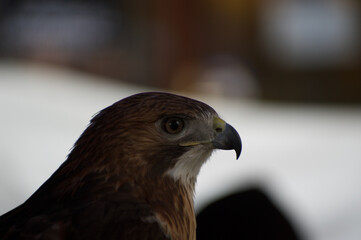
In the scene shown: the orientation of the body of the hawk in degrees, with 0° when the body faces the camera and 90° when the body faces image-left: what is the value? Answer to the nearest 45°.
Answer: approximately 270°
